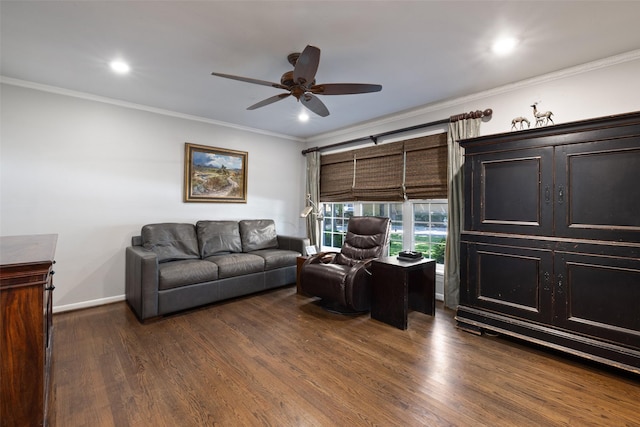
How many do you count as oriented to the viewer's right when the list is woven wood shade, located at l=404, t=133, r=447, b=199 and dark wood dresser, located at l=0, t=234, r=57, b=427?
1

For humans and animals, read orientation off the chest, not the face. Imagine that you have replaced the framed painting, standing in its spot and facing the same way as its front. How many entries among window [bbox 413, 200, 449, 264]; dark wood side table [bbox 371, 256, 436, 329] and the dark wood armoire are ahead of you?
3

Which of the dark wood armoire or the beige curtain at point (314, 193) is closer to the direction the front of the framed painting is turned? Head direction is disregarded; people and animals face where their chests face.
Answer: the dark wood armoire

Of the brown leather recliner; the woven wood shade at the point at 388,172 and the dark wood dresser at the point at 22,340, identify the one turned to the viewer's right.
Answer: the dark wood dresser

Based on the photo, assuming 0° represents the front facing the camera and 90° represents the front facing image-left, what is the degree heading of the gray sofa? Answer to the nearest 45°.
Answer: approximately 315°

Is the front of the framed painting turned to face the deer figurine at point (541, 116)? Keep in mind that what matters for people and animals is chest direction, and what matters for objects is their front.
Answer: yes
